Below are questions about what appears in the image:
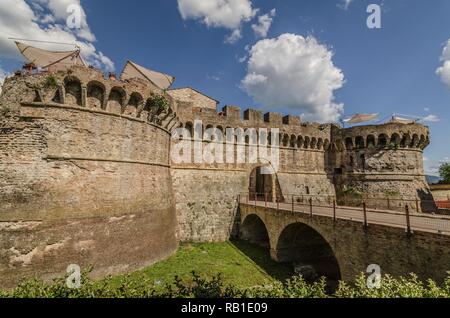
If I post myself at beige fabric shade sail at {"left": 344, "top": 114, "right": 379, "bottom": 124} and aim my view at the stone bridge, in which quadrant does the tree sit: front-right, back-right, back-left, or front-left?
back-left

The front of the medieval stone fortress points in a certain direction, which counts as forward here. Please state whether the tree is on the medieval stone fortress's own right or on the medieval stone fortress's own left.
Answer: on the medieval stone fortress's own left

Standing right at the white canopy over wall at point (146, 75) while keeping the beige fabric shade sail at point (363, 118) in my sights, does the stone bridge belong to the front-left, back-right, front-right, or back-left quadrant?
front-right

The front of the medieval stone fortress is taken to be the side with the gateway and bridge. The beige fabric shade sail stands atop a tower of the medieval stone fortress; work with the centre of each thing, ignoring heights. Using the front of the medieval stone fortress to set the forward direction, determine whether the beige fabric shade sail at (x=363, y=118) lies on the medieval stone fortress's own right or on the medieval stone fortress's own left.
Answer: on the medieval stone fortress's own left

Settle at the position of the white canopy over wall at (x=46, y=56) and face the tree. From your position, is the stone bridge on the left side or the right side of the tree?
right

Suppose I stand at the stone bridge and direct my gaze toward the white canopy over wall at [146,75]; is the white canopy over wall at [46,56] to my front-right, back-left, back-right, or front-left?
front-left
